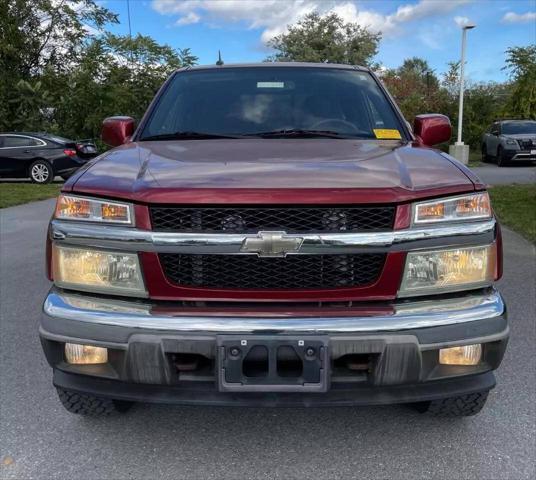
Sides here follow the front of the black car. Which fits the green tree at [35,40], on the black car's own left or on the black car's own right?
on the black car's own right

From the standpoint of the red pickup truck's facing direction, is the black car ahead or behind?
behind

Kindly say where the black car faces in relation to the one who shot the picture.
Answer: facing away from the viewer and to the left of the viewer

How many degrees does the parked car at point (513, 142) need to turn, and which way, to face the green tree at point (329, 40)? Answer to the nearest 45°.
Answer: approximately 180°

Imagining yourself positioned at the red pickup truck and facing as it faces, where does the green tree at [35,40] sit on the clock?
The green tree is roughly at 5 o'clock from the red pickup truck.

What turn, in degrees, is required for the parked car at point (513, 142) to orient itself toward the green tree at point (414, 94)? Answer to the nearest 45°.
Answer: approximately 180°

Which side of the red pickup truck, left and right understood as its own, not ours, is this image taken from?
front

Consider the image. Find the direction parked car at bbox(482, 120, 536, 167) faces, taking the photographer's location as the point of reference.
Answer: facing the viewer and to the right of the viewer

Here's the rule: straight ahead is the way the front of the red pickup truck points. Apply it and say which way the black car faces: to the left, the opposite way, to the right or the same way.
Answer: to the right

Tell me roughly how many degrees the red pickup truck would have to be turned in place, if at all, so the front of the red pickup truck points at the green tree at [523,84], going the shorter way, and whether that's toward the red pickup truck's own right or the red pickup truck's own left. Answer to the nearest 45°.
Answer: approximately 135° to the red pickup truck's own left

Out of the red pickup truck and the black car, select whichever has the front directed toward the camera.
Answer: the red pickup truck

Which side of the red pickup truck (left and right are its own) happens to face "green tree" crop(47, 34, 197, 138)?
back

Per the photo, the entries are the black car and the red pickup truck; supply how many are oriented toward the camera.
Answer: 1

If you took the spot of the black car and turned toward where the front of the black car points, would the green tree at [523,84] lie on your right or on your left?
on your right
